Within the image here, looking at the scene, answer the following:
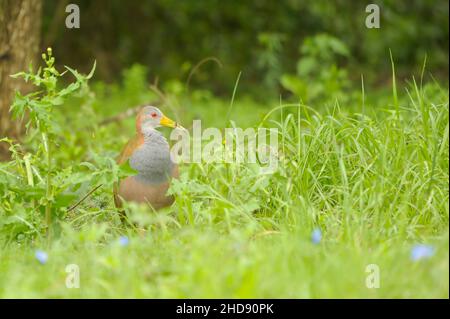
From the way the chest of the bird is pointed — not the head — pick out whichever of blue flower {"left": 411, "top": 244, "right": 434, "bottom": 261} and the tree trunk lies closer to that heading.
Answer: the blue flower

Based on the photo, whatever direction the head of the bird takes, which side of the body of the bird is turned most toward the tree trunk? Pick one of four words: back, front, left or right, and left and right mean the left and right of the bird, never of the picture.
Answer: back

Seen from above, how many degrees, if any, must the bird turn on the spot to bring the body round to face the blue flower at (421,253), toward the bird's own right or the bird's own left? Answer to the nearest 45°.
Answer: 0° — it already faces it
